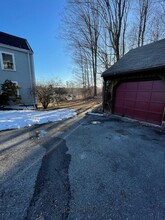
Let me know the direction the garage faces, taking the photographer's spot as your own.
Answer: facing the viewer and to the left of the viewer
